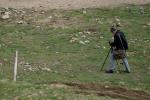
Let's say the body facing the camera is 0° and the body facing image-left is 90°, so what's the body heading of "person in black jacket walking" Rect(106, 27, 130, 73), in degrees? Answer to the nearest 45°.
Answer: approximately 90°
